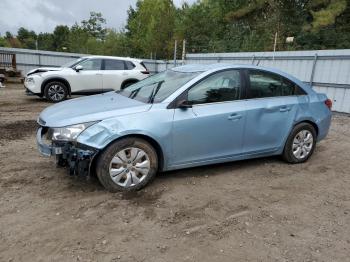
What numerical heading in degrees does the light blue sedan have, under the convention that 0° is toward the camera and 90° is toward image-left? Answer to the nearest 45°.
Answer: approximately 45°

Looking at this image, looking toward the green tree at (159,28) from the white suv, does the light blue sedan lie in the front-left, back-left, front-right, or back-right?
back-right

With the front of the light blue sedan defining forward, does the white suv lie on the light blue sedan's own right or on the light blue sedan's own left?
on the light blue sedan's own right

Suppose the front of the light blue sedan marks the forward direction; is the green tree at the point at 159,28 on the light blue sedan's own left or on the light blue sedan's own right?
on the light blue sedan's own right

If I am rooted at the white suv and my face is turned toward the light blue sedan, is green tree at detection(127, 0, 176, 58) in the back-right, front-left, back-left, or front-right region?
back-left
